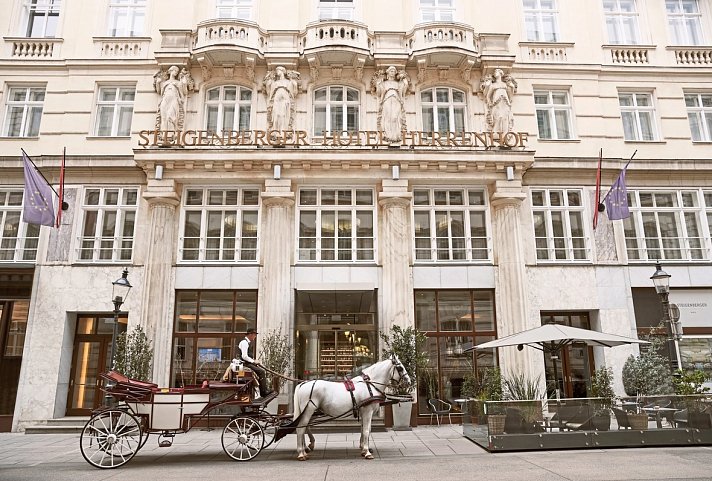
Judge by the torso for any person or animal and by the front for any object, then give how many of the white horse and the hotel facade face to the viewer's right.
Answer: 1

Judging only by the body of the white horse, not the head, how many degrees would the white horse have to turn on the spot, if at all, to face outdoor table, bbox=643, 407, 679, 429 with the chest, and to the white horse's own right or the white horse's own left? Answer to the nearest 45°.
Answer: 0° — it already faces it

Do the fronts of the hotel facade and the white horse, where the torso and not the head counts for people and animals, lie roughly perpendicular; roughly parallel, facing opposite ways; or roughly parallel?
roughly perpendicular

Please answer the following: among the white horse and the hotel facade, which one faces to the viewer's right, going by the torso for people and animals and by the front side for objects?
the white horse

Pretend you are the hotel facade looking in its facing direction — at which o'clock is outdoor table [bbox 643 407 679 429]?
The outdoor table is roughly at 10 o'clock from the hotel facade.

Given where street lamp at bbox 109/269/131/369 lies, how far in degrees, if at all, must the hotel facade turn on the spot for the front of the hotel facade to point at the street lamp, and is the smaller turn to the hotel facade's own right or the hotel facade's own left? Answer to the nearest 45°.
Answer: approximately 45° to the hotel facade's own right

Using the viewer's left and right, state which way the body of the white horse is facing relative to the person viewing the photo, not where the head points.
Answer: facing to the right of the viewer

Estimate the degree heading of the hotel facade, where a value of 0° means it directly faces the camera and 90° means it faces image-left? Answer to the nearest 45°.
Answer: approximately 0°

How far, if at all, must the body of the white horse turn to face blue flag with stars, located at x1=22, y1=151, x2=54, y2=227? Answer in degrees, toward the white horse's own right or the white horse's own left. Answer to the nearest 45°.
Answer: approximately 180°

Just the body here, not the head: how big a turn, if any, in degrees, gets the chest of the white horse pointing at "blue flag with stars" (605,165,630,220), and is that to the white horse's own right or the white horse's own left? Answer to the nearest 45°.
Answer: approximately 45° to the white horse's own left

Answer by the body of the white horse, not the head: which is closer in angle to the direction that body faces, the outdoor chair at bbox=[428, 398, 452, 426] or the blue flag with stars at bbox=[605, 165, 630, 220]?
the blue flag with stars

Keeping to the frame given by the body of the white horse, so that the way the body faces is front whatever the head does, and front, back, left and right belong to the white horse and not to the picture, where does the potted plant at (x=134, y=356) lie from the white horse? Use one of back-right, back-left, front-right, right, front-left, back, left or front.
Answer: back-left

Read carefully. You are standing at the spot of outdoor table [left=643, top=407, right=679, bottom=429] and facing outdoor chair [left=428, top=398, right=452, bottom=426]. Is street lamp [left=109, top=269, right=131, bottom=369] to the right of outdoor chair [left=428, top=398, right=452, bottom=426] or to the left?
left

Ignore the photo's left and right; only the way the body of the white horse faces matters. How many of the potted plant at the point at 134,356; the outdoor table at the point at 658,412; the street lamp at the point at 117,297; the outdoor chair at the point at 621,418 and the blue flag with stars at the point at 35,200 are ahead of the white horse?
2

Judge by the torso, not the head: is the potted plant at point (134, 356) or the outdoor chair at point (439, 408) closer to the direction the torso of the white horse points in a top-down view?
the outdoor chair
